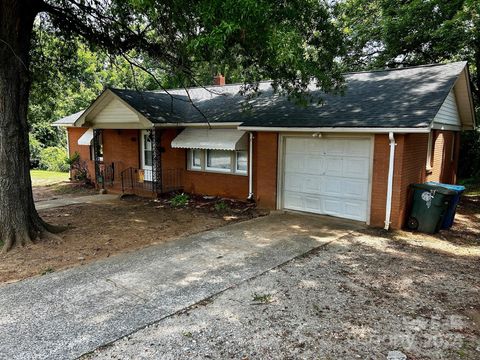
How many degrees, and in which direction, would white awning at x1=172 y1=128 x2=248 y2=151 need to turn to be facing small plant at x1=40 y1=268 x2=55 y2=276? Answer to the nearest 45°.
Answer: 0° — it already faces it

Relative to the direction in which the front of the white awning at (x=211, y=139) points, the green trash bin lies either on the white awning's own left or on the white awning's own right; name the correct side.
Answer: on the white awning's own left

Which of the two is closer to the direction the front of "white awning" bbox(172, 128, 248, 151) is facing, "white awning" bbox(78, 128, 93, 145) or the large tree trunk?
the large tree trunk

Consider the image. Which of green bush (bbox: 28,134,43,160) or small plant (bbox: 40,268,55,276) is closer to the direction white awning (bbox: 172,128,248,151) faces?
the small plant

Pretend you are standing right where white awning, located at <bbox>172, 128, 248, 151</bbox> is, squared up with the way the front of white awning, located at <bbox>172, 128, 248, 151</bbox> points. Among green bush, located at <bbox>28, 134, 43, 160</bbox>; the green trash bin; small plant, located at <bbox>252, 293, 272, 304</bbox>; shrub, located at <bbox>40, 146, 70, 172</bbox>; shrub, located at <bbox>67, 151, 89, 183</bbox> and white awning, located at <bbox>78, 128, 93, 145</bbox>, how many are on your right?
4

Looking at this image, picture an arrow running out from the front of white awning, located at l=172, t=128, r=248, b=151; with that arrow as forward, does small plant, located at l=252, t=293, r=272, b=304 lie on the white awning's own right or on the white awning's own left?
on the white awning's own left

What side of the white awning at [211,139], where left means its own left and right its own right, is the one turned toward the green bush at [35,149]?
right

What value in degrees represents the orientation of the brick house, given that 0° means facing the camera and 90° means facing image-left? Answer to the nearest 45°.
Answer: approximately 45°

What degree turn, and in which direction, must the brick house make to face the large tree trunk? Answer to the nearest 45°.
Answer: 0° — it already faces it

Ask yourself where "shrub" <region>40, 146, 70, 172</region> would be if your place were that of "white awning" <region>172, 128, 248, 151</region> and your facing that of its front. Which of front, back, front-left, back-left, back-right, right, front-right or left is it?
right

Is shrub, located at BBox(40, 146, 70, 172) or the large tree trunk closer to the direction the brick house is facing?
the large tree trunk

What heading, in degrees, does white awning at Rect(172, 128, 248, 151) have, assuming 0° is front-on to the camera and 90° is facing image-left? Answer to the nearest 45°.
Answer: approximately 45°
